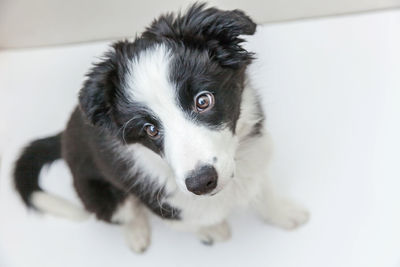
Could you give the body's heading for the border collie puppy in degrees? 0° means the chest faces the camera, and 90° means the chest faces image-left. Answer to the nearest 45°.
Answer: approximately 315°
